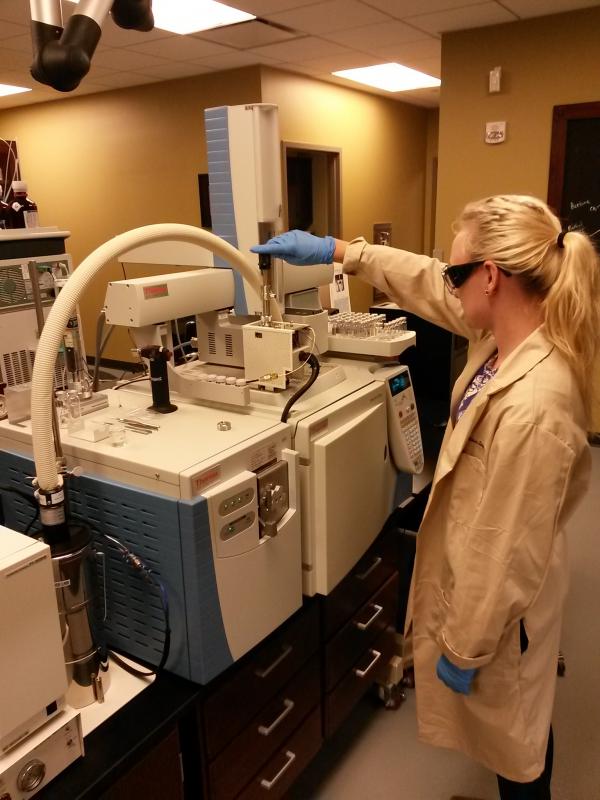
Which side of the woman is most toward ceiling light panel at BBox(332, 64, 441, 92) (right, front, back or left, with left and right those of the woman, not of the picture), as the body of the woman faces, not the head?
right

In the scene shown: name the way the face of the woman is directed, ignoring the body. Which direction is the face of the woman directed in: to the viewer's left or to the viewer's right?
to the viewer's left

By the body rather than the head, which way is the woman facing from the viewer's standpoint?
to the viewer's left

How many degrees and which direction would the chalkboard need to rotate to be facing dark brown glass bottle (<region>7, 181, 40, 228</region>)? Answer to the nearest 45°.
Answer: approximately 45° to its right

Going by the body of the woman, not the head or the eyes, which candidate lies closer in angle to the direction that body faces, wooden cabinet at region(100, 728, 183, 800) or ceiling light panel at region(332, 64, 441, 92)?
the wooden cabinet

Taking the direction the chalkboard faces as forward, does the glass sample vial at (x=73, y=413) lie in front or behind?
in front

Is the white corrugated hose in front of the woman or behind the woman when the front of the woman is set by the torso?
in front

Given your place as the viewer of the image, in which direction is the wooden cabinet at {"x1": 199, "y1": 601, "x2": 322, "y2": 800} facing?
facing the viewer and to the right of the viewer

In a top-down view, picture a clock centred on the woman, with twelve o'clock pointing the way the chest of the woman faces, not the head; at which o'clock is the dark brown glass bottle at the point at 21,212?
The dark brown glass bottle is roughly at 1 o'clock from the woman.

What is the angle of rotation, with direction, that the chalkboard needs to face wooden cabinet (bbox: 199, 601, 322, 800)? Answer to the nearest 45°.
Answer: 0° — it already faces it
